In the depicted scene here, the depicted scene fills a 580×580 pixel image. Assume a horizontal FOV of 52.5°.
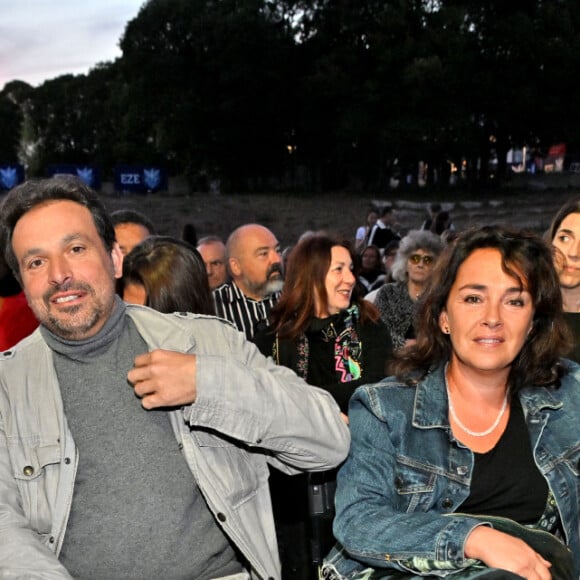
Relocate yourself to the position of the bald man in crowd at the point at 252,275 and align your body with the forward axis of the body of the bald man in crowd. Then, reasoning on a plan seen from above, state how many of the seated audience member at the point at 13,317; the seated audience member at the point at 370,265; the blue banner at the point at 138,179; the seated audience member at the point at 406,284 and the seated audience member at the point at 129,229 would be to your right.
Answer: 2

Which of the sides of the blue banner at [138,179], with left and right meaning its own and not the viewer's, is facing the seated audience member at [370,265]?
front

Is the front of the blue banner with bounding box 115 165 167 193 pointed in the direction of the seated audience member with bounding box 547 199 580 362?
yes

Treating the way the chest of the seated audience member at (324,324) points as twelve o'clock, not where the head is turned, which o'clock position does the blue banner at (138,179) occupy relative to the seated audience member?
The blue banner is roughly at 7 o'clock from the seated audience member.

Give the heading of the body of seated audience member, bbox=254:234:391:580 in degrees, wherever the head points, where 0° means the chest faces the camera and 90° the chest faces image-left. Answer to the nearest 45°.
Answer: approximately 315°

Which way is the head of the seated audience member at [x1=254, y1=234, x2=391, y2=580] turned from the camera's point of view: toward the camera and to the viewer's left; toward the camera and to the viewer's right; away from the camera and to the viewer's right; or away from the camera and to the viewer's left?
toward the camera and to the viewer's right

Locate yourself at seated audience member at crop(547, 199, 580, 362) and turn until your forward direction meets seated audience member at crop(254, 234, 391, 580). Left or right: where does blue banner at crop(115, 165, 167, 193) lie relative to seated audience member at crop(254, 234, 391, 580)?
right

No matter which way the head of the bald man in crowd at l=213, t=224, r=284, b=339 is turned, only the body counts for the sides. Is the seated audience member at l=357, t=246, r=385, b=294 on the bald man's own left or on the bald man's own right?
on the bald man's own left

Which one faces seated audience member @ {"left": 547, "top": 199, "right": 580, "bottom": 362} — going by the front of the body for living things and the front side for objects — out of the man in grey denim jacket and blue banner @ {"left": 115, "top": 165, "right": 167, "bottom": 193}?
the blue banner

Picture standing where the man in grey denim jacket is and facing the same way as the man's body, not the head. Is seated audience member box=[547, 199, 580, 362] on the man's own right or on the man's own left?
on the man's own left

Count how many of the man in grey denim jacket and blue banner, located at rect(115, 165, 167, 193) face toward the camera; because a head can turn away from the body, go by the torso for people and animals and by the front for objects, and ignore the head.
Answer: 2
